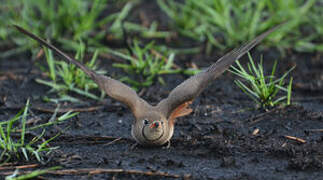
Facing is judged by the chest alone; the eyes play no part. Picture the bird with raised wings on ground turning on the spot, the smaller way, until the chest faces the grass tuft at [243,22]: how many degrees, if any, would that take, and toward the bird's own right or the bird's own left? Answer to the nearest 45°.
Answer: approximately 135° to the bird's own left

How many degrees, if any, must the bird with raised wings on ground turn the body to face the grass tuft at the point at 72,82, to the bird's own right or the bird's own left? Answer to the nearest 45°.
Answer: approximately 135° to the bird's own right

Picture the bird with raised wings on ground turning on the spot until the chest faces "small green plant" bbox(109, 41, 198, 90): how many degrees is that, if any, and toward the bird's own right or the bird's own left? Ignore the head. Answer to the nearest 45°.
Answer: approximately 180°

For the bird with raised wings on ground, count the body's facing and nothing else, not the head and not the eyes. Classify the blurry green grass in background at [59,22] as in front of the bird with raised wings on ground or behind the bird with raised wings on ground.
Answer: behind

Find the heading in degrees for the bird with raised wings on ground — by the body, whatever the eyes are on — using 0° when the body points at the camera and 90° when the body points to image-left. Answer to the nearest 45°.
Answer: approximately 0°
